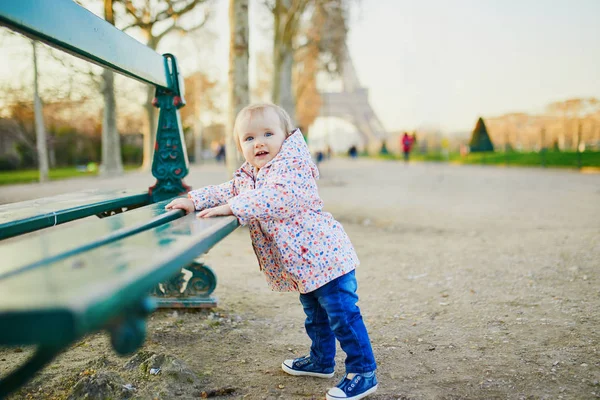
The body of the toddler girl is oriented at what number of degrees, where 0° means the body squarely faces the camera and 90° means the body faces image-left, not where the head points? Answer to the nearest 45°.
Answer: approximately 45°

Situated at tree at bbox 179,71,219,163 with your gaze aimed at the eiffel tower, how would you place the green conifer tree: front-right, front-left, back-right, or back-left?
front-right

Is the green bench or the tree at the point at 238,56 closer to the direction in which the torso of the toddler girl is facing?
the green bench

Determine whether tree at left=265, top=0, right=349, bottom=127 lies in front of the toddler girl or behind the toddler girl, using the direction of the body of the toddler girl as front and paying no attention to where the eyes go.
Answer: behind

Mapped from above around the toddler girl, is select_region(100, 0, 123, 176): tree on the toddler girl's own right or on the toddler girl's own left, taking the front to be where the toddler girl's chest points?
on the toddler girl's own right

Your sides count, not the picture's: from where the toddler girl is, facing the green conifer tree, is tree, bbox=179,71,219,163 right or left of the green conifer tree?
left

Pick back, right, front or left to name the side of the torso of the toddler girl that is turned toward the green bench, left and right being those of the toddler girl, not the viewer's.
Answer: front

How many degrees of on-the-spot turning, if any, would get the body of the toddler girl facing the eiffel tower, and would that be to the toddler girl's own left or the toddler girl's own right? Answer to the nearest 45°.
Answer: approximately 135° to the toddler girl's own right

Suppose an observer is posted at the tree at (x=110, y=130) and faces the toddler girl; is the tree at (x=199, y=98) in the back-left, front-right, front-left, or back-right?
back-left
